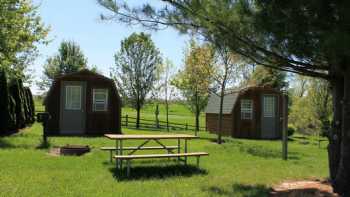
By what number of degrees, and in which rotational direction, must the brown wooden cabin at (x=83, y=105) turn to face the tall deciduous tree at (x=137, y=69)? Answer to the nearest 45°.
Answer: approximately 180°

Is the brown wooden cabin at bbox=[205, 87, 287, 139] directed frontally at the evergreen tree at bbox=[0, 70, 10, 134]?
no

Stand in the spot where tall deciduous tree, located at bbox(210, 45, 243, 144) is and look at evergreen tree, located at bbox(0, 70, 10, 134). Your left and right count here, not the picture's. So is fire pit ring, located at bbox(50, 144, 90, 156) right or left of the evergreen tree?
left

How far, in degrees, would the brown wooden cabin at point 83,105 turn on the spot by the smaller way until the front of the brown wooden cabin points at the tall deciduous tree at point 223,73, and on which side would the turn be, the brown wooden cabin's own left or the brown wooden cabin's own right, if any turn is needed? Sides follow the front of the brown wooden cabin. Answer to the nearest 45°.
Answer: approximately 90° to the brown wooden cabin's own left

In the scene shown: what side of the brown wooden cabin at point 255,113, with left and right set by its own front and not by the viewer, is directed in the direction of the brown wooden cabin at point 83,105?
right

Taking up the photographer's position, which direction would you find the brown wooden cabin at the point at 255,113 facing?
facing the viewer and to the right of the viewer

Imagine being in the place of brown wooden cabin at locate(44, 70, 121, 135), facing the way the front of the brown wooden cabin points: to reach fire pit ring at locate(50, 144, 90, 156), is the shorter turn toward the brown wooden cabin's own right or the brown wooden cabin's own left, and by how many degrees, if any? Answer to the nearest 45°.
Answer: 0° — it already faces it

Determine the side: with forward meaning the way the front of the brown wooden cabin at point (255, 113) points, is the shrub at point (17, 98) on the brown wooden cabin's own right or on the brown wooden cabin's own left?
on the brown wooden cabin's own right

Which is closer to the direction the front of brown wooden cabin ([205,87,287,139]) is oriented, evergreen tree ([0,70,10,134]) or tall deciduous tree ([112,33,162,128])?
the evergreen tree

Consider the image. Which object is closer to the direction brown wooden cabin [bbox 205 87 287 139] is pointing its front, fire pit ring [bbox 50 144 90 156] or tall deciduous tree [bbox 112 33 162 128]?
the fire pit ring

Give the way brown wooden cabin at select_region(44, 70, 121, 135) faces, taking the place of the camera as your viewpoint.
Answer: facing the viewer

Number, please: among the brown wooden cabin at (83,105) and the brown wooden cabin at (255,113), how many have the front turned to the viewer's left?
0

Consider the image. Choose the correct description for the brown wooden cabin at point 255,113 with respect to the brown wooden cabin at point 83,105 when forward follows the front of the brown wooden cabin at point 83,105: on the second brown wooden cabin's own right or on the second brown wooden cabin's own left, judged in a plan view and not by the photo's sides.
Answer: on the second brown wooden cabin's own left
